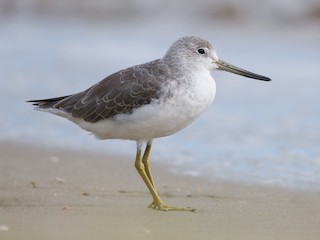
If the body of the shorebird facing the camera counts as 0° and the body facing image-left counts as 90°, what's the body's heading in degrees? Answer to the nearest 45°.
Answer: approximately 270°
